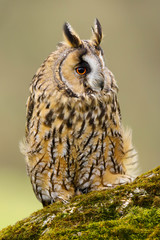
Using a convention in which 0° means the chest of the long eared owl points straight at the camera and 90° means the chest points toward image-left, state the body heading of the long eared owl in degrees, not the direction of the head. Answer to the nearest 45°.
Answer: approximately 315°
